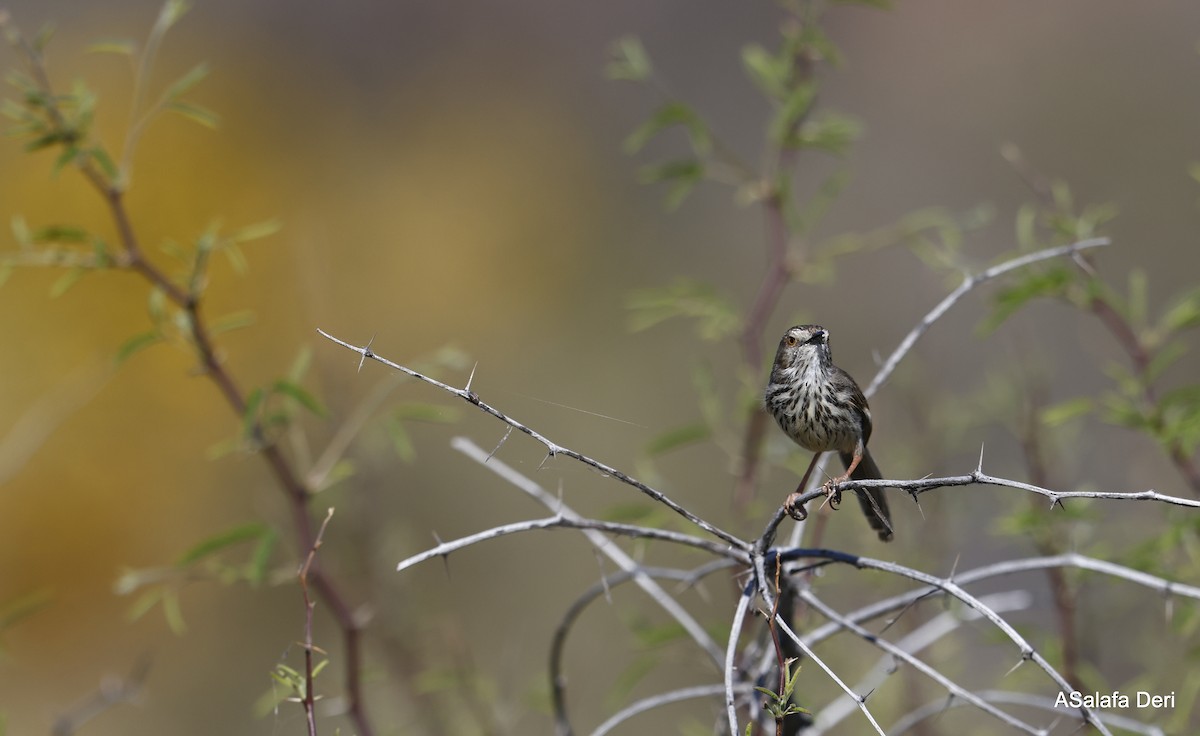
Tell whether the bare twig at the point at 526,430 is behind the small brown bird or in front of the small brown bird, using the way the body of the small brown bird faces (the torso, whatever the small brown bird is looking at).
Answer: in front

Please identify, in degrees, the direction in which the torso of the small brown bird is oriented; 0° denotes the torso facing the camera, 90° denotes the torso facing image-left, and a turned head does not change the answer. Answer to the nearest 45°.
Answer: approximately 45°

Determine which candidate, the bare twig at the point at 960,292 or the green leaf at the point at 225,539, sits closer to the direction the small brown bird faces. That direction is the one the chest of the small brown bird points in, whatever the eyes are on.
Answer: the green leaf

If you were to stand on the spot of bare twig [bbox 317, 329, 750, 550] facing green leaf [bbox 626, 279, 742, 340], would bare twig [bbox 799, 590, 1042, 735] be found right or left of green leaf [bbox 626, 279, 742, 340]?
right

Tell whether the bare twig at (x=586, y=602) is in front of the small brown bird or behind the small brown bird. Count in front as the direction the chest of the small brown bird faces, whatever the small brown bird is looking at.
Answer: in front

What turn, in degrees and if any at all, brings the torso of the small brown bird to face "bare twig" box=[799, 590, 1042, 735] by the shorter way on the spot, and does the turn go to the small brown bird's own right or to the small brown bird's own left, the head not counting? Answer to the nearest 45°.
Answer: approximately 45° to the small brown bird's own left
